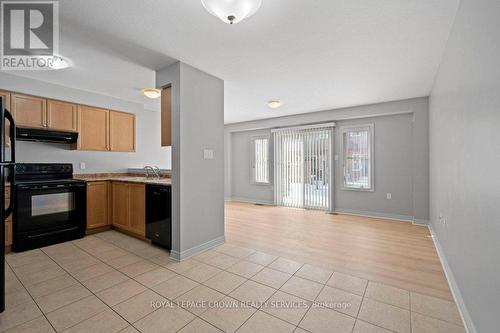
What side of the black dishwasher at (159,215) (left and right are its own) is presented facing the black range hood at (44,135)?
right

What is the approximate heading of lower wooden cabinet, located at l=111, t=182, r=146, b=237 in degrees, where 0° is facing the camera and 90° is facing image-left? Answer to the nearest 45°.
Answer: approximately 45°

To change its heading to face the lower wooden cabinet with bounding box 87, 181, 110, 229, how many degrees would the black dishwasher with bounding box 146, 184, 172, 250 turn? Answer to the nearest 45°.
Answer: approximately 90° to its right

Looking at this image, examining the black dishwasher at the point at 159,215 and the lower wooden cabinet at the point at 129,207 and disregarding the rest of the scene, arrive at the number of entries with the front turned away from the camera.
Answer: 0

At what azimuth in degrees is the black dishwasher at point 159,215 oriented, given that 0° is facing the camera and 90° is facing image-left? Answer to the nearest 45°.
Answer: approximately 45°

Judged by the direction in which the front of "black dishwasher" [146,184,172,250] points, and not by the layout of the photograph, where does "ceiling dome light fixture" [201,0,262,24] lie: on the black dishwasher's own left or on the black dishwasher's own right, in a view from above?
on the black dishwasher's own left

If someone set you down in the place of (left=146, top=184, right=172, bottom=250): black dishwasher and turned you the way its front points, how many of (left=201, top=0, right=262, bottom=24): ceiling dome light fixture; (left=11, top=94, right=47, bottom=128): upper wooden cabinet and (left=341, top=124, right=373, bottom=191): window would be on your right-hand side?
1

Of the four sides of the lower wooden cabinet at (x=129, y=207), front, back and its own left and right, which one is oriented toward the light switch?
left

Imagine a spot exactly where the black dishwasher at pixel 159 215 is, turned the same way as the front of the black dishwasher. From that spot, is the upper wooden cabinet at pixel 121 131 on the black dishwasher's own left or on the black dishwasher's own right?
on the black dishwasher's own right
